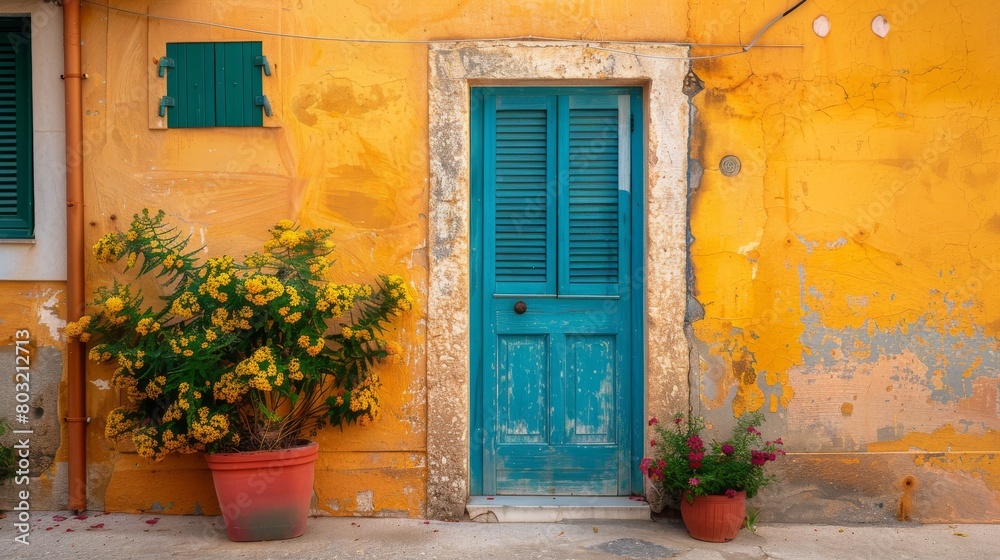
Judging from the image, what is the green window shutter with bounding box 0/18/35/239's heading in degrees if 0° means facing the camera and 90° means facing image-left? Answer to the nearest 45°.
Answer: approximately 0°

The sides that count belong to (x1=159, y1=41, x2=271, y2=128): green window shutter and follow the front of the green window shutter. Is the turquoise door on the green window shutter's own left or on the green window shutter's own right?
on the green window shutter's own left

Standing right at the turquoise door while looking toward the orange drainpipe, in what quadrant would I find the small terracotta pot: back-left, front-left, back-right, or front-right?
back-left

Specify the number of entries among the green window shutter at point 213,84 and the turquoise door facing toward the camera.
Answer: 2

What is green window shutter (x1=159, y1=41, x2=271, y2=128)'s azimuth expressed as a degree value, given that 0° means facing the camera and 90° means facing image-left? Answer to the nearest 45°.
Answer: approximately 0°
